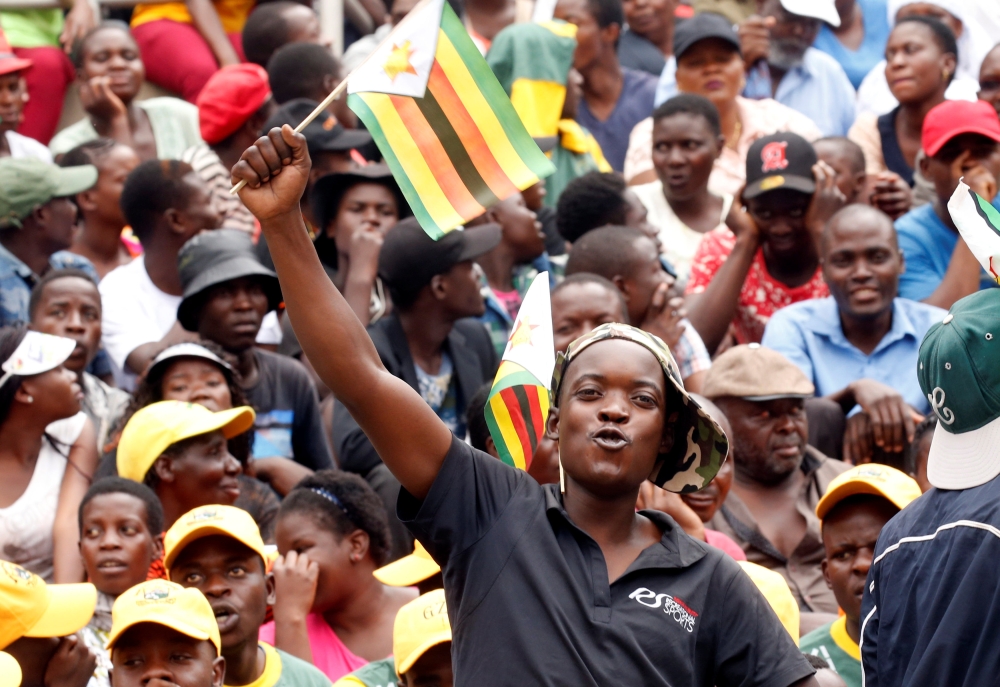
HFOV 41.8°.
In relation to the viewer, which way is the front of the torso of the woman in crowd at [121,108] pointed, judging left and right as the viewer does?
facing the viewer

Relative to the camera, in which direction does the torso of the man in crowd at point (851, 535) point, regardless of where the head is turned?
toward the camera

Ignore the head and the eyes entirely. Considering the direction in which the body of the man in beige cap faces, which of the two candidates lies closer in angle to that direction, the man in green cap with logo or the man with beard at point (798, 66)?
the man in green cap with logo

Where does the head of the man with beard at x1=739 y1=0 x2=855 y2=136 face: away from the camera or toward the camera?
toward the camera

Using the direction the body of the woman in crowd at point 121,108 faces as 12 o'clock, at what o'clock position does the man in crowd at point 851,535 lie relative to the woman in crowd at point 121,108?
the man in crowd at point 851,535 is roughly at 11 o'clock from the woman in crowd at point 121,108.

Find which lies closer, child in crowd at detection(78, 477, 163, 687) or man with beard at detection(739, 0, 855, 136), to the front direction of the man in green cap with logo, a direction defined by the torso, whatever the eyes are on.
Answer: the man with beard

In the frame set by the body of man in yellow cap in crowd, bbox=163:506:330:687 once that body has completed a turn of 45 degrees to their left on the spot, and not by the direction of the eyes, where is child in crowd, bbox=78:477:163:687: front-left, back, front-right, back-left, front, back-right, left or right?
back-right

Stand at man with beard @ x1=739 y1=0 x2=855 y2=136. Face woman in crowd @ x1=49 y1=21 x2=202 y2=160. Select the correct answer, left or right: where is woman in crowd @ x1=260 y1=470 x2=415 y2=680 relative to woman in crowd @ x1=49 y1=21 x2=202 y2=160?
left

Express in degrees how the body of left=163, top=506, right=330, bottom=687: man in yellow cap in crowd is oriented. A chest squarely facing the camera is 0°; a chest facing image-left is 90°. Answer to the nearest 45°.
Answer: approximately 45°

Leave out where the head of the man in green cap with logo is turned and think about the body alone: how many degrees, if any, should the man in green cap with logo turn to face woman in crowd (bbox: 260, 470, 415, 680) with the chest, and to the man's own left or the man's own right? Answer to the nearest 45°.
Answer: approximately 90° to the man's own left

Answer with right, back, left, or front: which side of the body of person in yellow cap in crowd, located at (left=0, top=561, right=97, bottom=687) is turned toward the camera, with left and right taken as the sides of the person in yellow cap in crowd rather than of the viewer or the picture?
right
